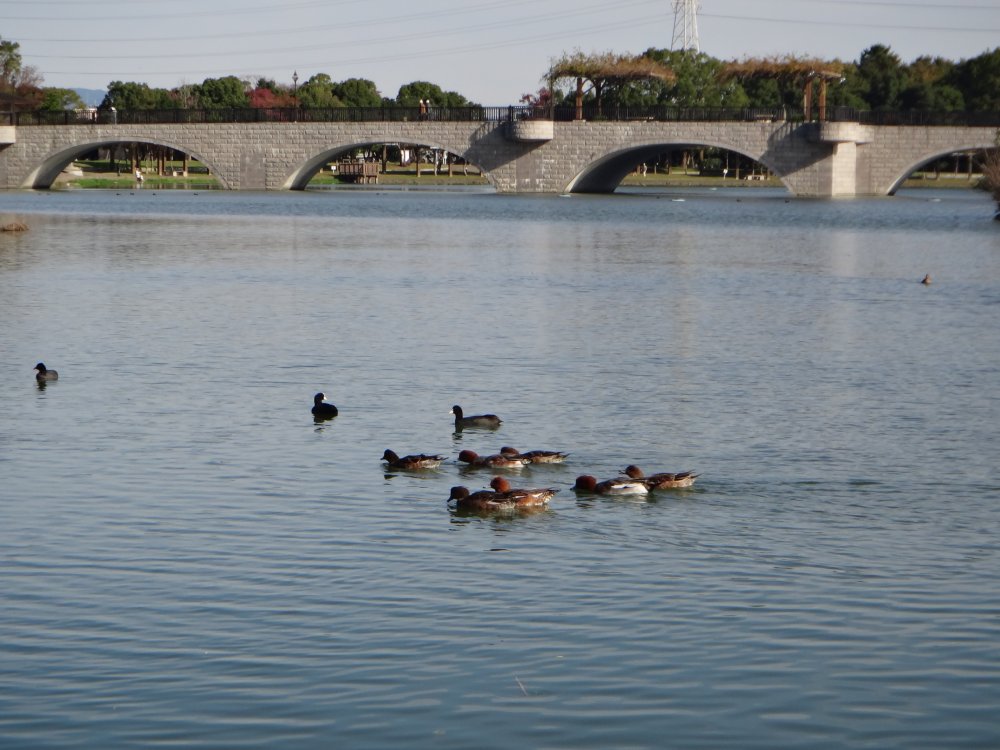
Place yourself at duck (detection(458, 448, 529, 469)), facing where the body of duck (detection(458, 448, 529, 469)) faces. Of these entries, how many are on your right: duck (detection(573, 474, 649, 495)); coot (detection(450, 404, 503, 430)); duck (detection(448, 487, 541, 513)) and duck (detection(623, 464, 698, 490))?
1

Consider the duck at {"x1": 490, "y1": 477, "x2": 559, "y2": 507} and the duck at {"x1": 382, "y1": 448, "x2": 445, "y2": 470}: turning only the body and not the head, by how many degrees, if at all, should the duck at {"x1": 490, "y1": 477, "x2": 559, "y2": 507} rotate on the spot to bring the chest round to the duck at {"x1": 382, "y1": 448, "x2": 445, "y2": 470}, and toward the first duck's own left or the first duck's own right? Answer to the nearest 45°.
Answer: approximately 45° to the first duck's own right

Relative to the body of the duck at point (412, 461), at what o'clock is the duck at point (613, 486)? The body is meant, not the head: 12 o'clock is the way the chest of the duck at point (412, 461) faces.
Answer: the duck at point (613, 486) is roughly at 7 o'clock from the duck at point (412, 461).

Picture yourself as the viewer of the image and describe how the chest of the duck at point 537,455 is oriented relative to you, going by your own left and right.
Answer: facing to the left of the viewer

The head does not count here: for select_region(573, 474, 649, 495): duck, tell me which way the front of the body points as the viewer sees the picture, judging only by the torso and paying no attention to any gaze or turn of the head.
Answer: to the viewer's left

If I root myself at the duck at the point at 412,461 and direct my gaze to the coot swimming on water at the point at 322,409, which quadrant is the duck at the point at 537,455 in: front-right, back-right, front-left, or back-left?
back-right

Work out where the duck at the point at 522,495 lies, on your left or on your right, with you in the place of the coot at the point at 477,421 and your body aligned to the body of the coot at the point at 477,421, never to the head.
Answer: on your left

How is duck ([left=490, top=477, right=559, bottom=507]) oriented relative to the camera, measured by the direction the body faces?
to the viewer's left

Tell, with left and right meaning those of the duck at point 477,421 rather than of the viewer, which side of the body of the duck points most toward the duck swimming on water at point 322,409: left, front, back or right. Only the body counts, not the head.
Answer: front

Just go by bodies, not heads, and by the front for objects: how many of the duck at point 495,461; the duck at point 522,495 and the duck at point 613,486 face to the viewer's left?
3

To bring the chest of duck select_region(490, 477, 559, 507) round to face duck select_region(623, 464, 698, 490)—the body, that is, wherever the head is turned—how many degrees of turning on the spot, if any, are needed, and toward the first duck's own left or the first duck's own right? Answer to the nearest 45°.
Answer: approximately 135° to the first duck's own right

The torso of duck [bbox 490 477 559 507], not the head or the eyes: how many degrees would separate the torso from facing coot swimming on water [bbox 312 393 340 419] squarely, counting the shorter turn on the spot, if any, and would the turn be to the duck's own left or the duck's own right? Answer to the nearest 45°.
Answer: approximately 45° to the duck's own right

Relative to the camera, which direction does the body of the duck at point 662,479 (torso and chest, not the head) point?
to the viewer's left

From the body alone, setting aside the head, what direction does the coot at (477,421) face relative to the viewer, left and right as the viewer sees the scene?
facing to the left of the viewer
